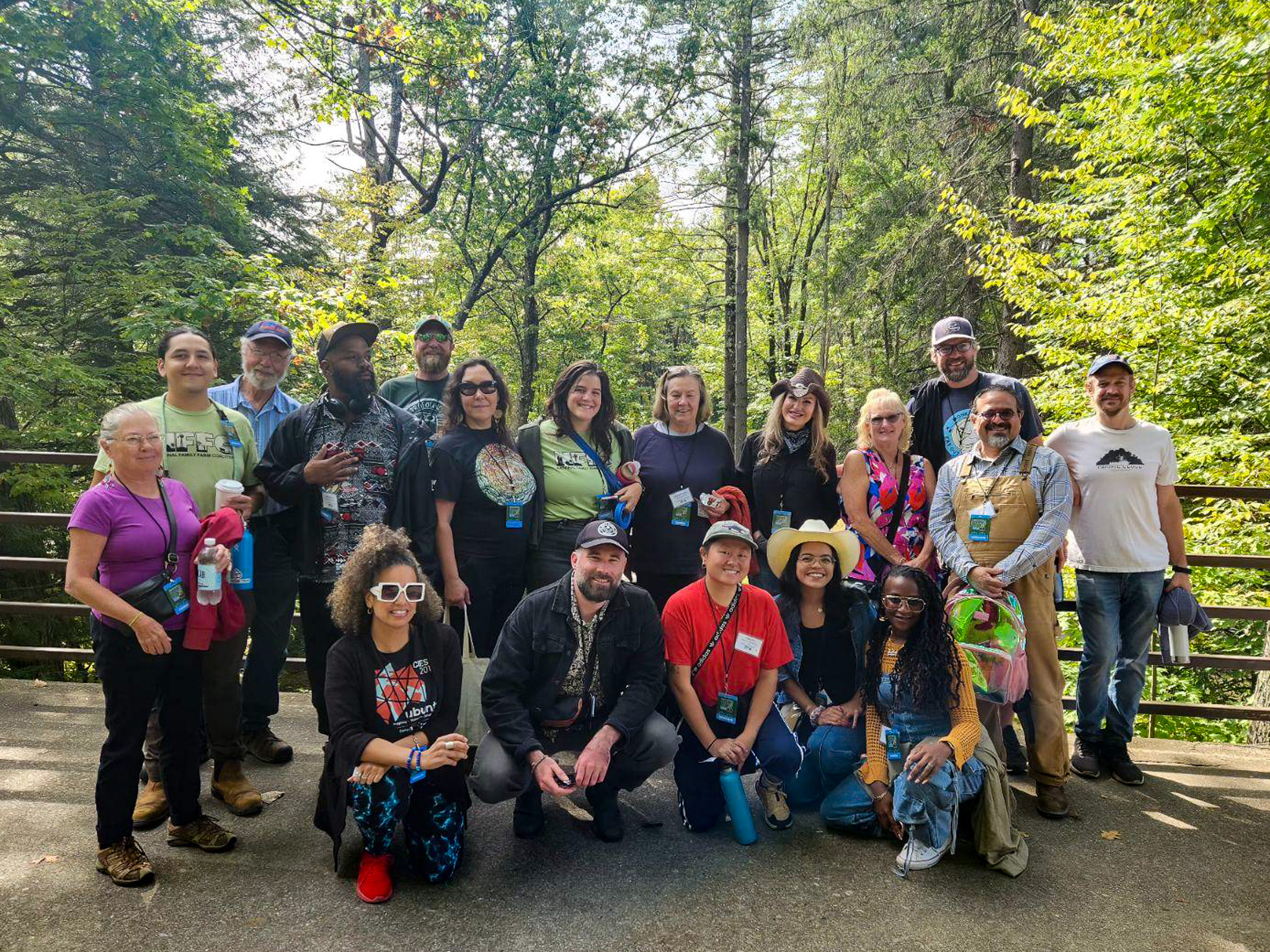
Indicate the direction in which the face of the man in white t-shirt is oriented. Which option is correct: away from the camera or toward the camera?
toward the camera

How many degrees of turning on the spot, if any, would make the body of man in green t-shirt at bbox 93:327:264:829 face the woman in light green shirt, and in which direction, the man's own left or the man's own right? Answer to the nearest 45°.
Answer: approximately 90° to the man's own left

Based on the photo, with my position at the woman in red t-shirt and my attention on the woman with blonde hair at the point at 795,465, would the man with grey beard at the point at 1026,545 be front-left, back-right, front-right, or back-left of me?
front-right

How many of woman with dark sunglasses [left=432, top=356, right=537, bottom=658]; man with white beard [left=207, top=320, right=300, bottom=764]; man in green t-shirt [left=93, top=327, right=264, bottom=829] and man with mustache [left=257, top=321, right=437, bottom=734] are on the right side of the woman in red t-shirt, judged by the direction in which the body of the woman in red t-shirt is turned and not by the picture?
4

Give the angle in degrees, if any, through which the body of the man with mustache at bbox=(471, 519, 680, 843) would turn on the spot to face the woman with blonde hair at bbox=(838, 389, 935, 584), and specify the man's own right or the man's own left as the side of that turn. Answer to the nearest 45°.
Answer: approximately 90° to the man's own left

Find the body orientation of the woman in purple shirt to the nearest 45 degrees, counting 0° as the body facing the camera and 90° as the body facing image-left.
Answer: approximately 315°

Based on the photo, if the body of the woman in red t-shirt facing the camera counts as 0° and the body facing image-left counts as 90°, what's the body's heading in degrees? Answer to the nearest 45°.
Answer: approximately 0°

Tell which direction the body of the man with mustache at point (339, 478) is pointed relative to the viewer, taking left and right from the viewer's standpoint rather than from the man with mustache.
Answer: facing the viewer

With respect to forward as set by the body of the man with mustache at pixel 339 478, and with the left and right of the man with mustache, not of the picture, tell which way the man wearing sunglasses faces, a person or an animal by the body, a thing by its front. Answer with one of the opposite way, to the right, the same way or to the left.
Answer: the same way

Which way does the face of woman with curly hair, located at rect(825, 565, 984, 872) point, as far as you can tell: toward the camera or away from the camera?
toward the camera

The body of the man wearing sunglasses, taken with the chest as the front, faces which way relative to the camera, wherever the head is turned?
toward the camera

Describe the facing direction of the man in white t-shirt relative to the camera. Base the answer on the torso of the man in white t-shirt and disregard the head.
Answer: toward the camera

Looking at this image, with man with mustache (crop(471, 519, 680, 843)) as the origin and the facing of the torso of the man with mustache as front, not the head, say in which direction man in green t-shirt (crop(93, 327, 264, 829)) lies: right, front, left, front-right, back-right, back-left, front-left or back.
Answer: right

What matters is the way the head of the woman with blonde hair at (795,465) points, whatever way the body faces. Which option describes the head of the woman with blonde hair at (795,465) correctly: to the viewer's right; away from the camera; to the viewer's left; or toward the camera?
toward the camera

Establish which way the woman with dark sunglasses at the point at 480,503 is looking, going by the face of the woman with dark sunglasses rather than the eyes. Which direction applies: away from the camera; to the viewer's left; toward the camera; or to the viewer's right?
toward the camera

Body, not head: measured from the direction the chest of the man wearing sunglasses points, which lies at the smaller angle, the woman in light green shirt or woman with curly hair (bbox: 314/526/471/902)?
the woman with curly hair

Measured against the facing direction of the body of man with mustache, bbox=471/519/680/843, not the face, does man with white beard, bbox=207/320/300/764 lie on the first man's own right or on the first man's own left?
on the first man's own right

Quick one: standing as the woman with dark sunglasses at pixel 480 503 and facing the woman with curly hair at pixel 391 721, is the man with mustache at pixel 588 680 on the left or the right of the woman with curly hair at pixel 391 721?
left
